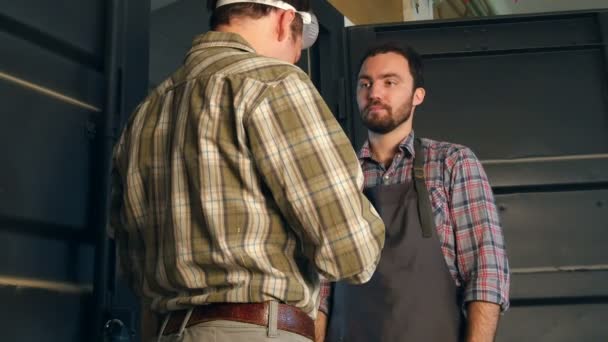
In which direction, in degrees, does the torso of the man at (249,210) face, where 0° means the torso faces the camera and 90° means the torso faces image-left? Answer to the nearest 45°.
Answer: approximately 225°

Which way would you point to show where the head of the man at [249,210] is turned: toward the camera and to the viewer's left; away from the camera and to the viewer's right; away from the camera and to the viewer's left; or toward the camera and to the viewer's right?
away from the camera and to the viewer's right

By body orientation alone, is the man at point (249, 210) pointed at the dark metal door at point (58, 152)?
no
